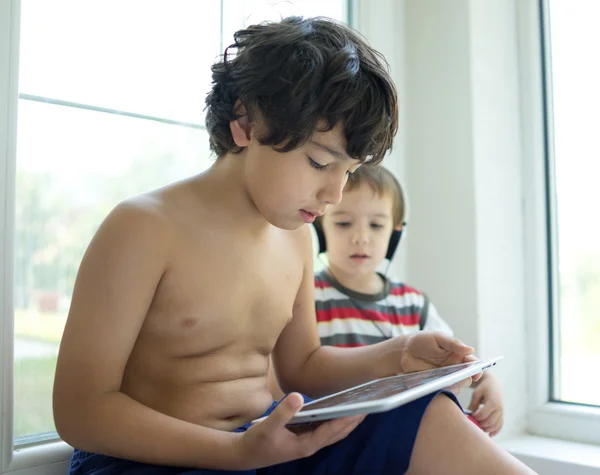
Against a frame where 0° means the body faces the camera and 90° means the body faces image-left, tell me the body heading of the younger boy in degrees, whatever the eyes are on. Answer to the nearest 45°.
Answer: approximately 0°

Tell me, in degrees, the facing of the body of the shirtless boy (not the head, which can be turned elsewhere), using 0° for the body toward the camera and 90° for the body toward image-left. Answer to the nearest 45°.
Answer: approximately 315°
